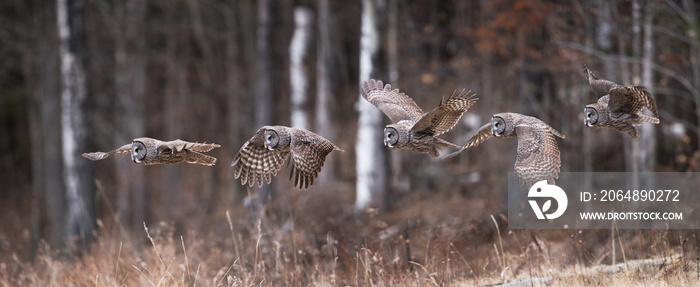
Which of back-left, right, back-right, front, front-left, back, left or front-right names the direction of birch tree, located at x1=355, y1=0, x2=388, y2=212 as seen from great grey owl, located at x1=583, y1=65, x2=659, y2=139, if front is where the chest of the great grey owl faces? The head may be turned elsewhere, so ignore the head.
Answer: front-right

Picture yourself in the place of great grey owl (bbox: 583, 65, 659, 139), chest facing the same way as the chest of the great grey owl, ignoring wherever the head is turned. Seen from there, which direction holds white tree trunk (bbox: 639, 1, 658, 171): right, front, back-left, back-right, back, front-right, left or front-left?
right

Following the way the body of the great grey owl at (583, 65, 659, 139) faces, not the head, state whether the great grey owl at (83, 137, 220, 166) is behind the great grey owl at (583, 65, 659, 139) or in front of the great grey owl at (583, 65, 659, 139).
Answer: in front

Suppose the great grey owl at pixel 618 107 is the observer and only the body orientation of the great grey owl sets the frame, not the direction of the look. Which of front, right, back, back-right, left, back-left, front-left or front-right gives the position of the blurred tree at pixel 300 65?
front-right

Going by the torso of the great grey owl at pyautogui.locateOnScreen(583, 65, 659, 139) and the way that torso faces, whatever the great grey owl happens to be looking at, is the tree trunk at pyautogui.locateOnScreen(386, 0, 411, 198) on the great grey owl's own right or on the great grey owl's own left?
on the great grey owl's own right

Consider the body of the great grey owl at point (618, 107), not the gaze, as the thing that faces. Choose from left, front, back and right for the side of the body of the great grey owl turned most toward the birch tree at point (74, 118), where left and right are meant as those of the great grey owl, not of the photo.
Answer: front

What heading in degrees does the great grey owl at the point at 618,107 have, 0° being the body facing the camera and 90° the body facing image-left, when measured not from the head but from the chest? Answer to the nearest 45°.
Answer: approximately 90°

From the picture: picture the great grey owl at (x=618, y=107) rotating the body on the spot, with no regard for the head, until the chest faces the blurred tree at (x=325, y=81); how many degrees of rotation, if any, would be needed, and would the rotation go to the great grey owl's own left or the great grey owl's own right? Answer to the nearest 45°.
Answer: approximately 45° to the great grey owl's own right

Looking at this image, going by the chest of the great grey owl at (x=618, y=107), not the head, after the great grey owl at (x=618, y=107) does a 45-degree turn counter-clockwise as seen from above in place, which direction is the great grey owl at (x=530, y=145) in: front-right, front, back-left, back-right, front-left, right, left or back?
front

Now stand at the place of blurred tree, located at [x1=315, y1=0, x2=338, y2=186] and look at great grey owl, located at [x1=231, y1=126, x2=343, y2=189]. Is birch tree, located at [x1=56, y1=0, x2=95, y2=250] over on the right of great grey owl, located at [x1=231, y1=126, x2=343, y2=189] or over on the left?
right
